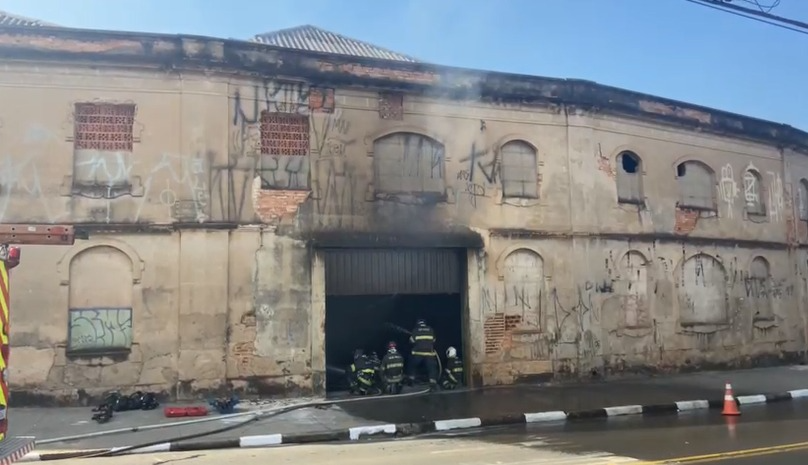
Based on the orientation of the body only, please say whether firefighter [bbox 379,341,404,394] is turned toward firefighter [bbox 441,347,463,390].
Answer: no

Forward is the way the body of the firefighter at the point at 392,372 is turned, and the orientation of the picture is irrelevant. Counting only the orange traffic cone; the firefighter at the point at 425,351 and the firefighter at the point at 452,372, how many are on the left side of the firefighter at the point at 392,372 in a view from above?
0

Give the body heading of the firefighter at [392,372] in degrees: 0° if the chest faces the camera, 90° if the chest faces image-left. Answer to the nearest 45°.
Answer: approximately 180°

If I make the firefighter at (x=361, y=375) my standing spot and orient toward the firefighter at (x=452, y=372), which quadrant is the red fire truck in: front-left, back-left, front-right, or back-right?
back-right

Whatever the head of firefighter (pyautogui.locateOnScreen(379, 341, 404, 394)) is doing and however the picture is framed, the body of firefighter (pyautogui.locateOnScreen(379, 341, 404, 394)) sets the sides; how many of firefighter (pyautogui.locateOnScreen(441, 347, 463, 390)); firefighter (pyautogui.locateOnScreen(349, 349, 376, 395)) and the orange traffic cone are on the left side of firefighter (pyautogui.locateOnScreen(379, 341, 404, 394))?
1

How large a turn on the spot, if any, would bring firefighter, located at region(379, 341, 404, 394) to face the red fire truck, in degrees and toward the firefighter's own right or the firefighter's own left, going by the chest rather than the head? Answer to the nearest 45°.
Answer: approximately 180°

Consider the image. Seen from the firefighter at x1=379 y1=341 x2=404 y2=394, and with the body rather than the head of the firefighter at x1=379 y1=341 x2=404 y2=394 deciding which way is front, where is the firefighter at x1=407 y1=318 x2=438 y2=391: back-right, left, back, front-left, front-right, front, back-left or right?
front-right

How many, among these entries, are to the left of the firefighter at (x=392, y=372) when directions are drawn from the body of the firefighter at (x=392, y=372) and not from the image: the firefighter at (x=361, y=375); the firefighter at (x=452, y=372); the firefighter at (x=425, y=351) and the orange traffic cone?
1

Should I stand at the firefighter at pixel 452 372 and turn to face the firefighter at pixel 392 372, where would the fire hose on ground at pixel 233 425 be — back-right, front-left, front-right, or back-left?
front-left

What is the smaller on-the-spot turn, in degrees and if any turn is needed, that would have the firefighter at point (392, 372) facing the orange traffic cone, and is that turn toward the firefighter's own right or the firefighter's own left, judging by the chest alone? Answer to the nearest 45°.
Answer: approximately 135° to the firefighter's own right

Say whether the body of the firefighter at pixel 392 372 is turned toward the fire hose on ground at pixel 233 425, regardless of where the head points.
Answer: no

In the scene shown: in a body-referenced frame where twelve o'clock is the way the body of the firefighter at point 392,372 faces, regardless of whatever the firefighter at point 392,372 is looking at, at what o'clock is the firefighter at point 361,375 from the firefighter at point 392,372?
the firefighter at point 361,375 is roughly at 9 o'clock from the firefighter at point 392,372.
